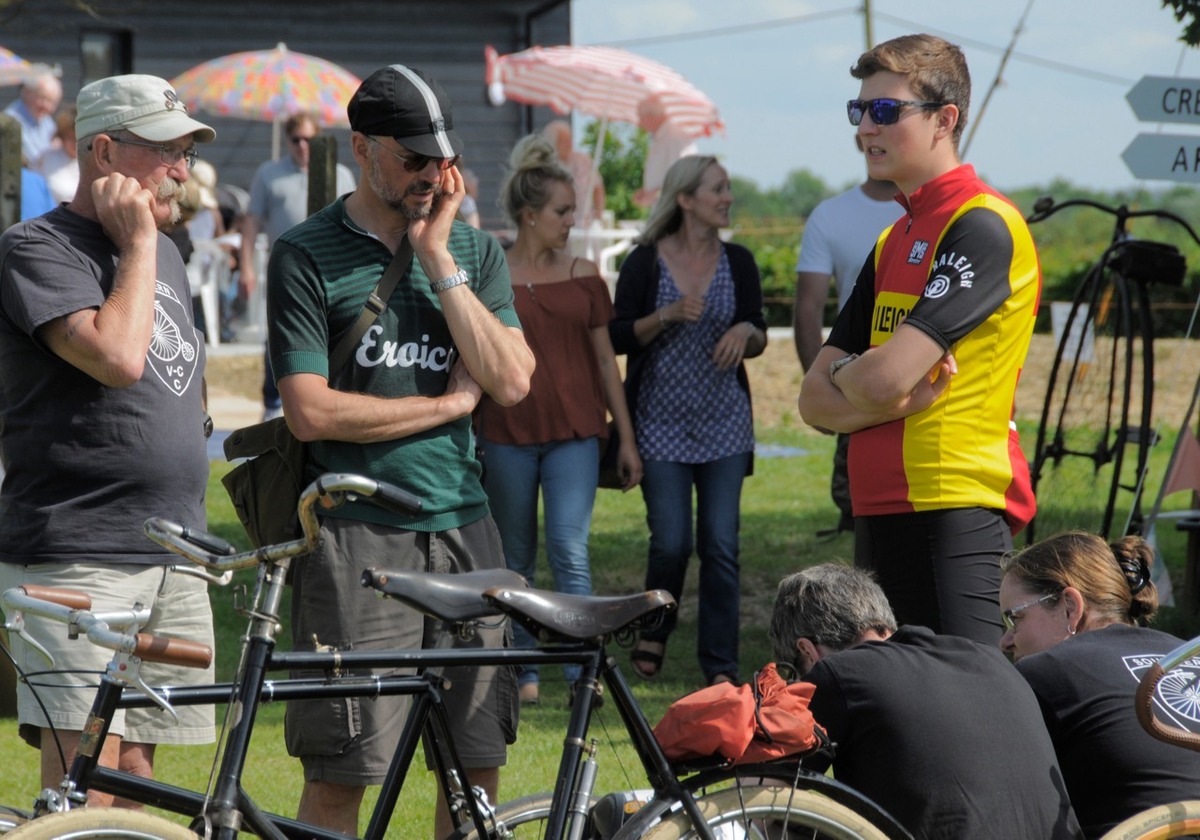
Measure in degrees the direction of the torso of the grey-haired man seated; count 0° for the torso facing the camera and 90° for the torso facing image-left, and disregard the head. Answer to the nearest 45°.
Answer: approximately 135°

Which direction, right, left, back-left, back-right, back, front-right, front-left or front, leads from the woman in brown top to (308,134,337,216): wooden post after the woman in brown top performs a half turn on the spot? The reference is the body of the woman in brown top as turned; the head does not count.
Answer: front-left

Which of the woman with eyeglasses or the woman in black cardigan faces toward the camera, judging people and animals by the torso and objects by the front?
the woman in black cardigan

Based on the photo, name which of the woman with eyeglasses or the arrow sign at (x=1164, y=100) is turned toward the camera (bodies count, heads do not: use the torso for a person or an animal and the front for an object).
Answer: the arrow sign

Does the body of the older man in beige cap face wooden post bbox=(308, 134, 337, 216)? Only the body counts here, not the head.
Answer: no

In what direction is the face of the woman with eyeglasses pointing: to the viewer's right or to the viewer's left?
to the viewer's left

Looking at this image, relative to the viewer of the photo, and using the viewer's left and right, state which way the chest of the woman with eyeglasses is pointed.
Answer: facing away from the viewer and to the left of the viewer

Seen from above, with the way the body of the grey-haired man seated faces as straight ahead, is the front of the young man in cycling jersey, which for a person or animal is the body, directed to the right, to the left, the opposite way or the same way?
to the left

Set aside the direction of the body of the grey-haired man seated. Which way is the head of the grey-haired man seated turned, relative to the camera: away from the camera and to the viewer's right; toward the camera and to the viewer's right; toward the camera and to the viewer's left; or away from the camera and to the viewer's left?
away from the camera and to the viewer's left

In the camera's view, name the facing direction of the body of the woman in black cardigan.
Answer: toward the camera

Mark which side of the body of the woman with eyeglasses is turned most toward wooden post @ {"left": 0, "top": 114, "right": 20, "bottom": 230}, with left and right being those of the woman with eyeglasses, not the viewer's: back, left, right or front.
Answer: front

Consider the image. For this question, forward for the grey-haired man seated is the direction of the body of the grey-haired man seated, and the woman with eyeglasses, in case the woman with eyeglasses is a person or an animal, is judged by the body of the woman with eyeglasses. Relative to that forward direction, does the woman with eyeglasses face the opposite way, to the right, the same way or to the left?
the same way

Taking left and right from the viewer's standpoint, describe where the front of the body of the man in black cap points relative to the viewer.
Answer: facing the viewer and to the right of the viewer

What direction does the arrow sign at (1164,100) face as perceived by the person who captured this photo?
facing the viewer

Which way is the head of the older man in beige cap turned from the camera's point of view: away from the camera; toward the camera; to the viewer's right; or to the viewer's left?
to the viewer's right

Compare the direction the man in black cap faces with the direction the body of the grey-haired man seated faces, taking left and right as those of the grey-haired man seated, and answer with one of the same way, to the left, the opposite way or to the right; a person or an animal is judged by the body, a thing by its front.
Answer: the opposite way

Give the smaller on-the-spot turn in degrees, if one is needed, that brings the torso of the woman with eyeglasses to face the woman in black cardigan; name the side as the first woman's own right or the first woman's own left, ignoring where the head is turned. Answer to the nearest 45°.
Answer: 0° — they already face them
